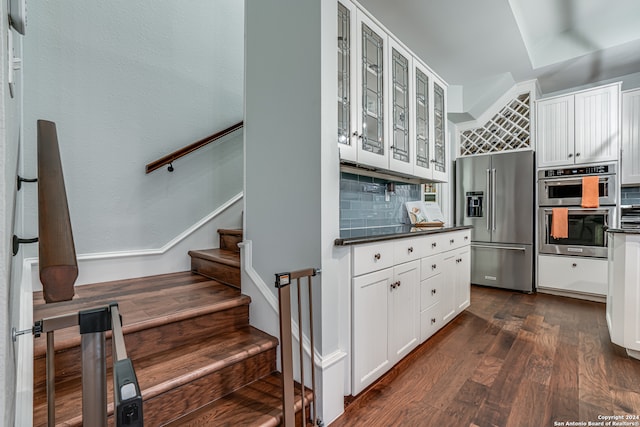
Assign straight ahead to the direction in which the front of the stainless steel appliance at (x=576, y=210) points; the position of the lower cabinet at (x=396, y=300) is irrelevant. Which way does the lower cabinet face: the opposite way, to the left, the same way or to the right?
to the left

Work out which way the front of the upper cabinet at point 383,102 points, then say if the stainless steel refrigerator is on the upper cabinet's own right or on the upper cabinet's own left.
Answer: on the upper cabinet's own left

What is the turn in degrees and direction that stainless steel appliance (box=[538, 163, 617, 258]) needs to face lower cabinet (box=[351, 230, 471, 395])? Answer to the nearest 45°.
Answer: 0° — it already faces it

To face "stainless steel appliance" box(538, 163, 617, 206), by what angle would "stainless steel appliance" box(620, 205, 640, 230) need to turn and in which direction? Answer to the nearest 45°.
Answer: approximately 45° to its right

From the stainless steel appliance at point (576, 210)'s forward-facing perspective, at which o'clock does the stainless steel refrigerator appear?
The stainless steel refrigerator is roughly at 3 o'clock from the stainless steel appliance.

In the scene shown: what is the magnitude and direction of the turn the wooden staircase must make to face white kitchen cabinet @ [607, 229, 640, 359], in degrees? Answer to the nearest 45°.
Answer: approximately 45° to its left
